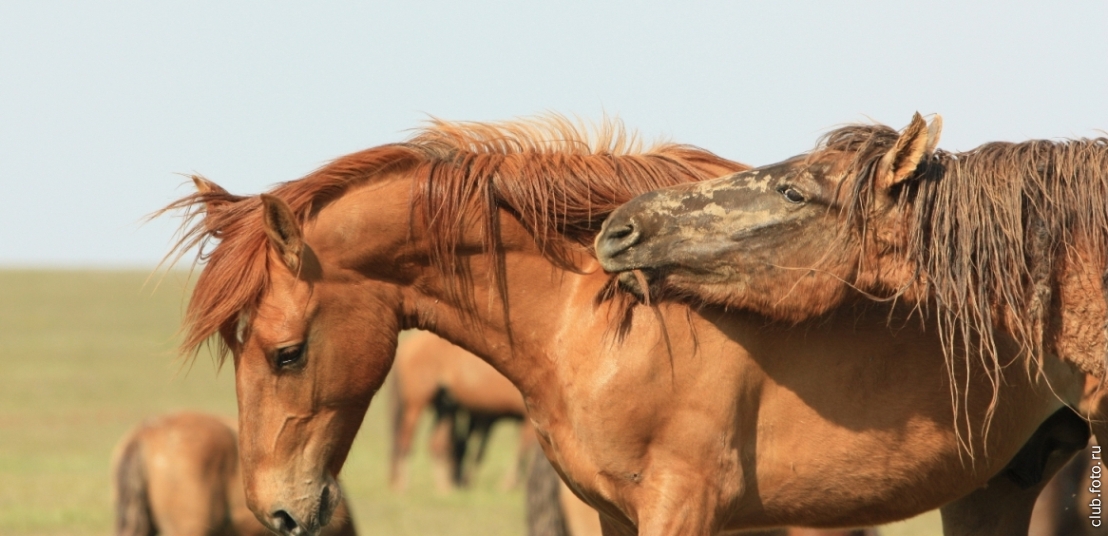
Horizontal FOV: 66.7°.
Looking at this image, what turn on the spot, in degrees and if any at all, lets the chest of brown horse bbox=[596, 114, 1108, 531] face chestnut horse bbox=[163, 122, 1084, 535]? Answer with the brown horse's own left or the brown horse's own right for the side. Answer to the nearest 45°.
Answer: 0° — it already faces it

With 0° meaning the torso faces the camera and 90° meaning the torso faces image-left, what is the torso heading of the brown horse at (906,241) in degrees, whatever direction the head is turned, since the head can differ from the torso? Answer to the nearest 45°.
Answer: approximately 90°

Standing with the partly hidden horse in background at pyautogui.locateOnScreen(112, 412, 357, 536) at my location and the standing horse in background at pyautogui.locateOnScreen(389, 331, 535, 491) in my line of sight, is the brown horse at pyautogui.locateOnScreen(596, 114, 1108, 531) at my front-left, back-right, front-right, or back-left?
back-right

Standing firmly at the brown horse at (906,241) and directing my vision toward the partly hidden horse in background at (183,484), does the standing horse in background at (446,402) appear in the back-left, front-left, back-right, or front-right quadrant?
front-right

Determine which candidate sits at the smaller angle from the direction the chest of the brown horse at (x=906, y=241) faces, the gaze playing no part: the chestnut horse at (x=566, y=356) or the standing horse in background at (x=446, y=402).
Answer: the chestnut horse

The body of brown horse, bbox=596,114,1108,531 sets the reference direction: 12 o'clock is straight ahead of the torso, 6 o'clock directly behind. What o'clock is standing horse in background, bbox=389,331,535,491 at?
The standing horse in background is roughly at 2 o'clock from the brown horse.

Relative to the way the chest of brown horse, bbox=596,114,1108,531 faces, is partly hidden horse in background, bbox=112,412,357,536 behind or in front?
in front
